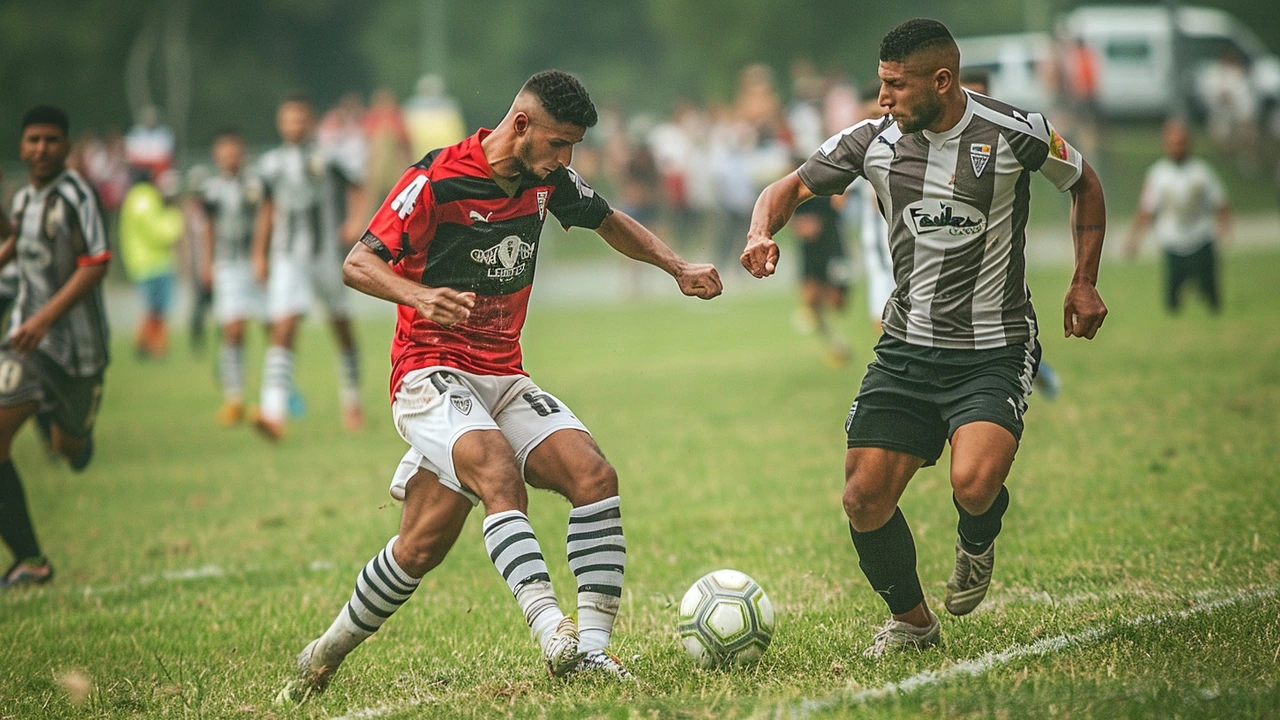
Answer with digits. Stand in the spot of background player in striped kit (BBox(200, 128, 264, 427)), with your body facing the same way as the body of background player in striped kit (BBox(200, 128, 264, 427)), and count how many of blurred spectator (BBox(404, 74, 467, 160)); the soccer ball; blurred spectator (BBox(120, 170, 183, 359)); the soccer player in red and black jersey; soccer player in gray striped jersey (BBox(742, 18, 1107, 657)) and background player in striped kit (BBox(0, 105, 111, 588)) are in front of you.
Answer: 4

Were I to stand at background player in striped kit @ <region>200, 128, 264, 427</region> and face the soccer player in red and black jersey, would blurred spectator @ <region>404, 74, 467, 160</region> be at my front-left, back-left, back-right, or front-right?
back-left

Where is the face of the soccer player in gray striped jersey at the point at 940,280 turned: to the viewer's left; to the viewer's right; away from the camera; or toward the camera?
to the viewer's left

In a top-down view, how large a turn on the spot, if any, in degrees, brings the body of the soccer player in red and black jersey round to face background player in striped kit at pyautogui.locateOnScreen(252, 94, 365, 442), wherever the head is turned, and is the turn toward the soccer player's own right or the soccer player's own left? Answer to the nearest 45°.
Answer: approximately 135° to the soccer player's own left

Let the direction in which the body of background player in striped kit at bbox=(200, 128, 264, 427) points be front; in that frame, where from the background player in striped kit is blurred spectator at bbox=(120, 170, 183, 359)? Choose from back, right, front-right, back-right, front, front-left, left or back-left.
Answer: back

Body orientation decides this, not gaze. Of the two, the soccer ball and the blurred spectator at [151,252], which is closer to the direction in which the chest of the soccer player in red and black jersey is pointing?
the soccer ball

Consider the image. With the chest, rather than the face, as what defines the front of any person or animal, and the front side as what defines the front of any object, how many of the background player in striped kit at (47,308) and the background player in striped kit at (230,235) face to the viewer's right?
0

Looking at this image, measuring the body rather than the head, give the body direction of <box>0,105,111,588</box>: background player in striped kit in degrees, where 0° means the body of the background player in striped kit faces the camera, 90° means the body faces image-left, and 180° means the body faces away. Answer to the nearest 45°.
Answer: approximately 45°

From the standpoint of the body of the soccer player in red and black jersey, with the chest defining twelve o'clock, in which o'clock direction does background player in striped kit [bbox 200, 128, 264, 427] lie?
The background player in striped kit is roughly at 7 o'clock from the soccer player in red and black jersey.

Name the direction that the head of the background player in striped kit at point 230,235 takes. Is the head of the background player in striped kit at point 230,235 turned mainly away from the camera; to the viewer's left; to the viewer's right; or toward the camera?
toward the camera

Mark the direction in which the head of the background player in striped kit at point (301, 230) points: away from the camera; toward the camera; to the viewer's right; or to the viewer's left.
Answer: toward the camera

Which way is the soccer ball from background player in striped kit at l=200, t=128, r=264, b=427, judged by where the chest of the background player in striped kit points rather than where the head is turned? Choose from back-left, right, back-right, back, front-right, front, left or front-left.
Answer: front

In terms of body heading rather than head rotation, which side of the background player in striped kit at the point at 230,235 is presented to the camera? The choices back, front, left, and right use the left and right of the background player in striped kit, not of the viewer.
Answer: front

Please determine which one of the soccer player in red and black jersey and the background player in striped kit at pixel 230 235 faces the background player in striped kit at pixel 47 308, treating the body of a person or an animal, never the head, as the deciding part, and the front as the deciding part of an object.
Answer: the background player in striped kit at pixel 230 235

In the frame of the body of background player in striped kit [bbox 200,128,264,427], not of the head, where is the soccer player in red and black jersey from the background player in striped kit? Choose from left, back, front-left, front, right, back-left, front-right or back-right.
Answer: front
